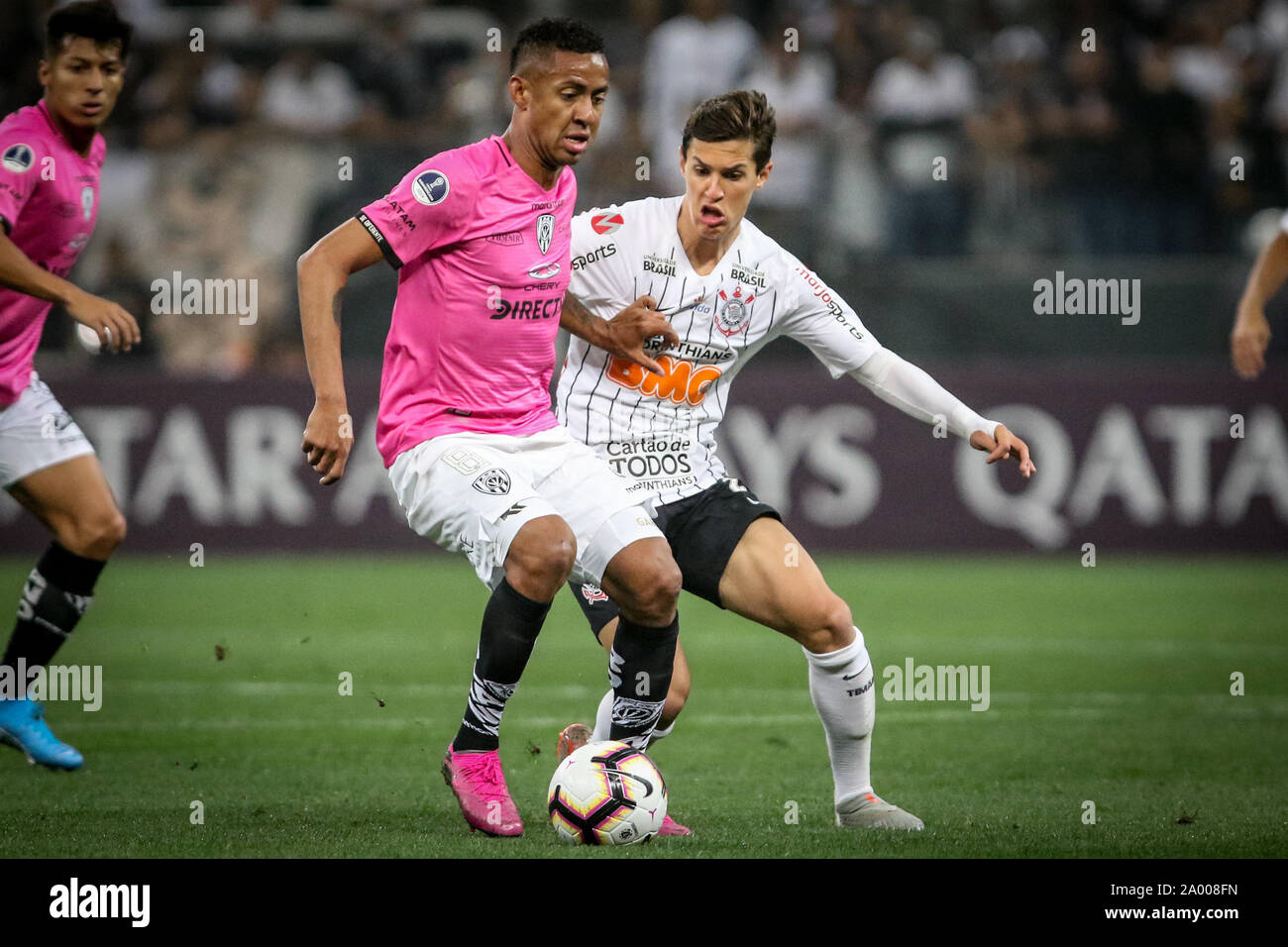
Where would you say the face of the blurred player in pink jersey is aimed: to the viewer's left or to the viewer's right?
to the viewer's right

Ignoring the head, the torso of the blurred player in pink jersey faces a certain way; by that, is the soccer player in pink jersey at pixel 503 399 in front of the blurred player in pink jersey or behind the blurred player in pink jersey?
in front

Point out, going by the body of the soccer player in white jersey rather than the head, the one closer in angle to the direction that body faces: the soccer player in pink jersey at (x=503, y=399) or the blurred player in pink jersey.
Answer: the soccer player in pink jersey

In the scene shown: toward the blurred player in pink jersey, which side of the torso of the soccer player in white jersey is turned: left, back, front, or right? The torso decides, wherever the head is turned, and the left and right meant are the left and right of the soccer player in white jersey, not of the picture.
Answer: right

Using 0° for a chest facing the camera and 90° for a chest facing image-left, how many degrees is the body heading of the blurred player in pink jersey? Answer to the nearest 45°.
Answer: approximately 315°

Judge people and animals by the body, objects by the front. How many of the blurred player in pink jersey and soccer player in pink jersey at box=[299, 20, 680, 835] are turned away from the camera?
0

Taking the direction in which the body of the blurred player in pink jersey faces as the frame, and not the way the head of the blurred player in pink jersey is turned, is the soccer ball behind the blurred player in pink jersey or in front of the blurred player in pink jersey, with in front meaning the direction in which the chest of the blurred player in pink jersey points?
in front
